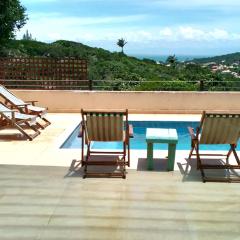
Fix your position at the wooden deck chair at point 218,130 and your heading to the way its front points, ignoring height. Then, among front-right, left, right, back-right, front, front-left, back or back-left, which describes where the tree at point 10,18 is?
front

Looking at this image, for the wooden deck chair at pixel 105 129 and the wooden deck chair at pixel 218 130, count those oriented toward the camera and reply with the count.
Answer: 0

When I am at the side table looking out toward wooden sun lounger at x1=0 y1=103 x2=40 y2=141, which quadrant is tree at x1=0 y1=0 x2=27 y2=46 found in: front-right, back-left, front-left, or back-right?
front-right

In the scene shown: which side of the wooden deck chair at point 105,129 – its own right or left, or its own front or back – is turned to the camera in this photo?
back

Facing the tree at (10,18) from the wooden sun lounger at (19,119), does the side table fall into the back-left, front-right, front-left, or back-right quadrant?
back-right

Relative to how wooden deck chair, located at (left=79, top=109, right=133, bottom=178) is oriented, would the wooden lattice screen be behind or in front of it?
in front

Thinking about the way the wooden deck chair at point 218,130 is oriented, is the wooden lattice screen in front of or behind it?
in front

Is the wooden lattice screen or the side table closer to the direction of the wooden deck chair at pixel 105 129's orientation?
the wooden lattice screen

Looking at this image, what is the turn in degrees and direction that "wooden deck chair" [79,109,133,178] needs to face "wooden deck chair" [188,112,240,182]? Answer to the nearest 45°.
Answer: approximately 90° to its right
